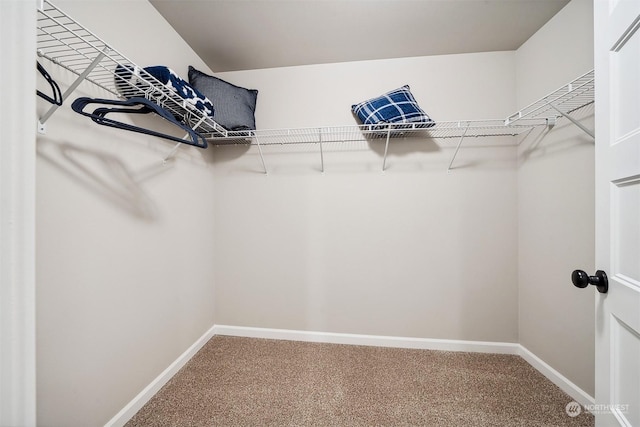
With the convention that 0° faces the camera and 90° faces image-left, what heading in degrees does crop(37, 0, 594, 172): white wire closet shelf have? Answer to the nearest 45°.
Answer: approximately 0°
